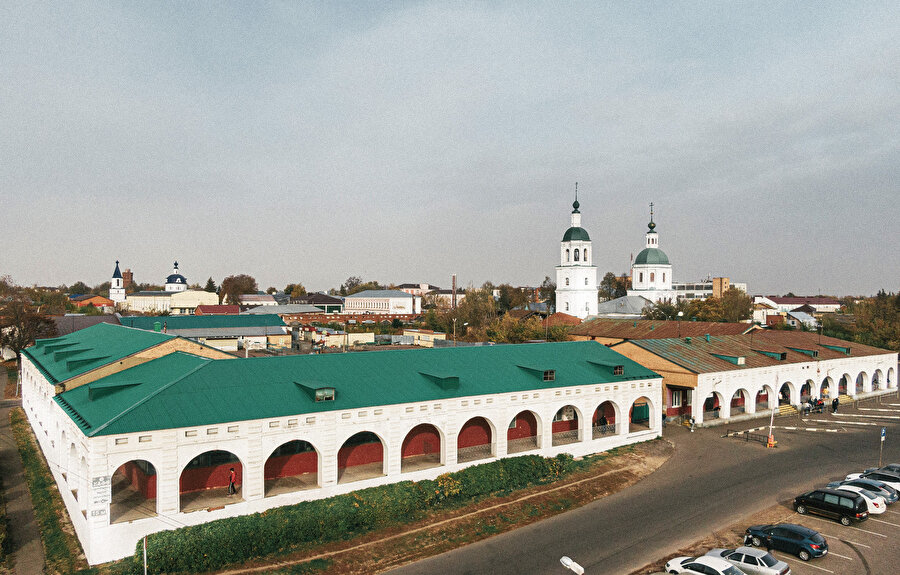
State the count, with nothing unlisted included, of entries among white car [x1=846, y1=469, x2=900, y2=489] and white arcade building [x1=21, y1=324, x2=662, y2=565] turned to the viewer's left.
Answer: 1

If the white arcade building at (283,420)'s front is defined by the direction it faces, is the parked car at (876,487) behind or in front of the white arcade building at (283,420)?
in front

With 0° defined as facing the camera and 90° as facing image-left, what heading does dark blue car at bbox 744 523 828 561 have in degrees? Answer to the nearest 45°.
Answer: approximately 135°

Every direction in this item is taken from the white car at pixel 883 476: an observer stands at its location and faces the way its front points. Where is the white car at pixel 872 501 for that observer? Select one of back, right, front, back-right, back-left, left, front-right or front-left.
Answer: left

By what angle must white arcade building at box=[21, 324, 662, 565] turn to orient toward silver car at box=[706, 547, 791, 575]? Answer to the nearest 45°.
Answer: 0° — it already faces it

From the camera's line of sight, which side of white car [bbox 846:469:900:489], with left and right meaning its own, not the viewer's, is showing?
left

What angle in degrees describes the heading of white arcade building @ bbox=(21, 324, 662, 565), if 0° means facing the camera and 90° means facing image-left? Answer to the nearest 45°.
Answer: approximately 315°
